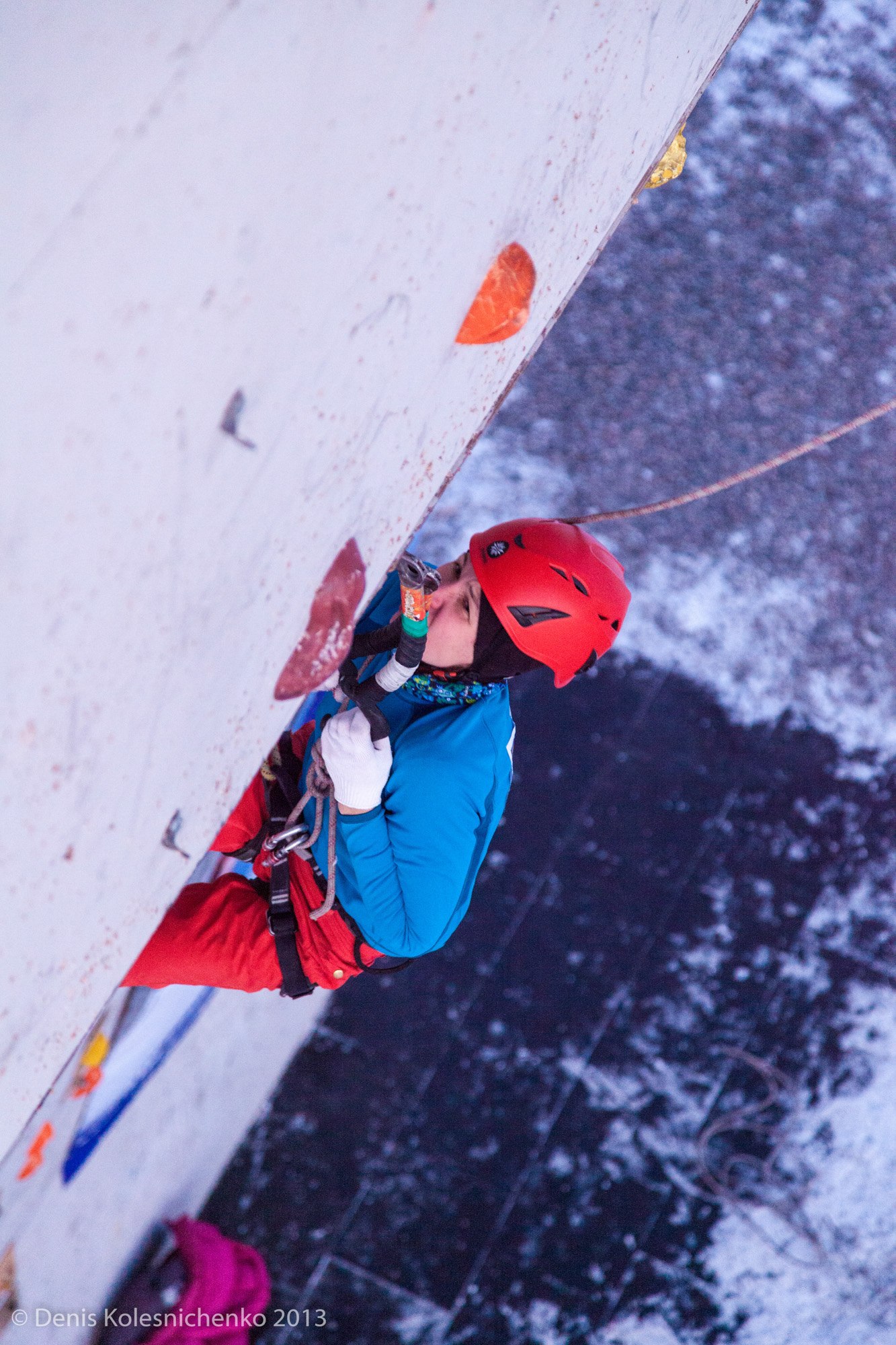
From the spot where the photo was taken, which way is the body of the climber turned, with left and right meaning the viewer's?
facing to the left of the viewer
